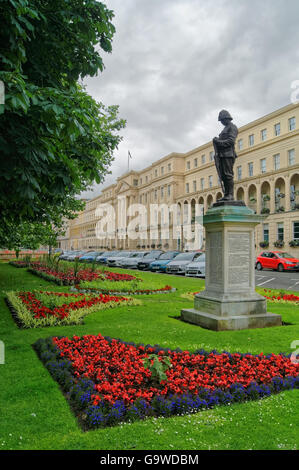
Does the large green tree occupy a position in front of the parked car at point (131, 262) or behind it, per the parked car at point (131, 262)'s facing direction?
in front

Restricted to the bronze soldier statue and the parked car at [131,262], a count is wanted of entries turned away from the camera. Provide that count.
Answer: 0

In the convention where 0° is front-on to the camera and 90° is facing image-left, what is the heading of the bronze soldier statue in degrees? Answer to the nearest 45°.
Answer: approximately 90°

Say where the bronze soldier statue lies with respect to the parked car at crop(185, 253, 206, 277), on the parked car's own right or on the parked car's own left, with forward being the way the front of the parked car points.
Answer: on the parked car's own left

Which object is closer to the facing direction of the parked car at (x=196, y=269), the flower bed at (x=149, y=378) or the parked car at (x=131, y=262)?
the flower bed

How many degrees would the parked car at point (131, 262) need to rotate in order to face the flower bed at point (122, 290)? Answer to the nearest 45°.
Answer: approximately 45° to its left

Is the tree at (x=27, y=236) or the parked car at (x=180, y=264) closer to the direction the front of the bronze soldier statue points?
the tree

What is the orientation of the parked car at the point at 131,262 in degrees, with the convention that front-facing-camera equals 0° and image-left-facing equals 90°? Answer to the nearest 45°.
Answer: approximately 45°

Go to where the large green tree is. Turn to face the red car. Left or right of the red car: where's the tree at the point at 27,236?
left

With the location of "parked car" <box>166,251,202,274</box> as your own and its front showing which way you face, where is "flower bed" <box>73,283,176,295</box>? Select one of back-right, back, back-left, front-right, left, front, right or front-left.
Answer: front-left
